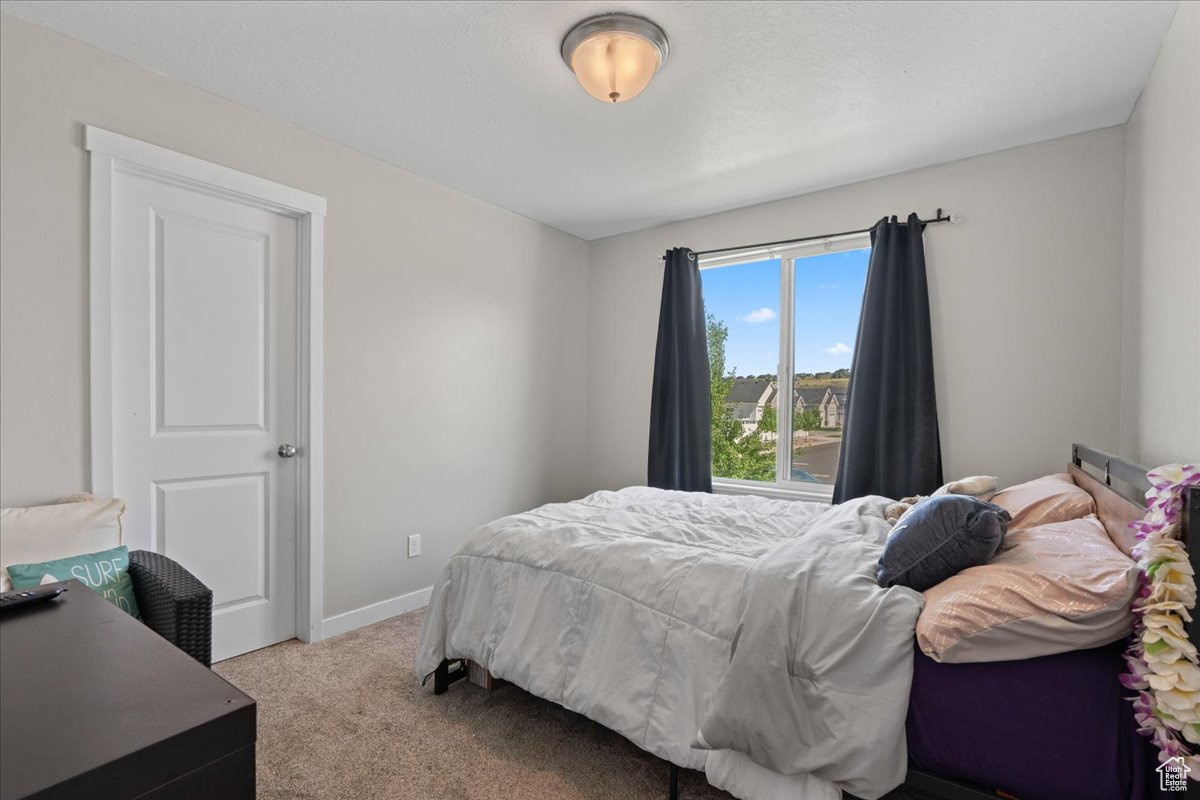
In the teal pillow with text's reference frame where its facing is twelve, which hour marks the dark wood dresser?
The dark wood dresser is roughly at 12 o'clock from the teal pillow with text.

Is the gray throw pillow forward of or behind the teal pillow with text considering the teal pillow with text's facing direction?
forward

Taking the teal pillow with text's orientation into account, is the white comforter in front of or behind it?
in front

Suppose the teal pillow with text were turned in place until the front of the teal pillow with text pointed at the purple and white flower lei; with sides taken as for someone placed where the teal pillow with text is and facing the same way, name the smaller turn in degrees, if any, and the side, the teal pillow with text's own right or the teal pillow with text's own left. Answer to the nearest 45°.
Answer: approximately 45° to the teal pillow with text's own left

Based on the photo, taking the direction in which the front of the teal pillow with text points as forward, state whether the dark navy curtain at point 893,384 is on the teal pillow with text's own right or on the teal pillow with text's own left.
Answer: on the teal pillow with text's own left

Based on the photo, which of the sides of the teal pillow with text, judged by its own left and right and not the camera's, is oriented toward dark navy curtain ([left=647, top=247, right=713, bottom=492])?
left

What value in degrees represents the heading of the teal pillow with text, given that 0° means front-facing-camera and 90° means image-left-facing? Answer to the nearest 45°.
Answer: approximately 0°
